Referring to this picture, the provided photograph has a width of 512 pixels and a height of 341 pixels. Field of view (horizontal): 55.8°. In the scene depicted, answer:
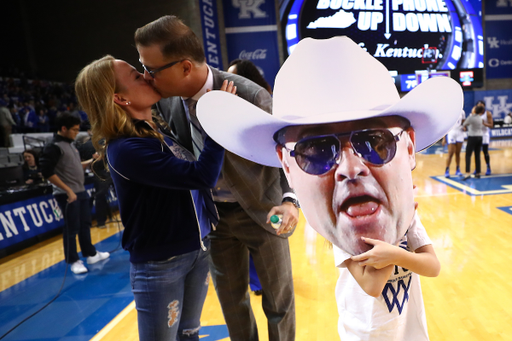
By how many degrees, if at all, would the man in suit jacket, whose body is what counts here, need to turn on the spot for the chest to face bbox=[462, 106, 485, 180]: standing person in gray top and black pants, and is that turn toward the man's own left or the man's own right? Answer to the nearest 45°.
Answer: approximately 180°

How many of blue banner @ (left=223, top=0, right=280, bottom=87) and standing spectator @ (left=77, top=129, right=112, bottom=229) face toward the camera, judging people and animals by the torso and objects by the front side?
1

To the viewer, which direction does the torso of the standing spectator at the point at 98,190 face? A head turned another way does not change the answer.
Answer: to the viewer's left

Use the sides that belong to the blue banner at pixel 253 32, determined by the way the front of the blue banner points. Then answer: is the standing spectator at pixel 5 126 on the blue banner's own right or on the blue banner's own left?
on the blue banner's own right

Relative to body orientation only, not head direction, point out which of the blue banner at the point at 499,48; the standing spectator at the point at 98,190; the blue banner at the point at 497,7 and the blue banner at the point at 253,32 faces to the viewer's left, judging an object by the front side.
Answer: the standing spectator

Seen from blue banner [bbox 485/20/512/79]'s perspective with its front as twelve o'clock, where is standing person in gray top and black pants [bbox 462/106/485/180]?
The standing person in gray top and black pants is roughly at 12 o'clock from the blue banner.

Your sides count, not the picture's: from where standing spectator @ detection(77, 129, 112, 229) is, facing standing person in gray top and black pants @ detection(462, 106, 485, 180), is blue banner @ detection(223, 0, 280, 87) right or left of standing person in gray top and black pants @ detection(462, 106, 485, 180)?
left

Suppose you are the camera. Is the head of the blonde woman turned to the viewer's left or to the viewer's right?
to the viewer's right

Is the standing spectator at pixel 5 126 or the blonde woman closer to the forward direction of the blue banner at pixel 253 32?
the blonde woman
